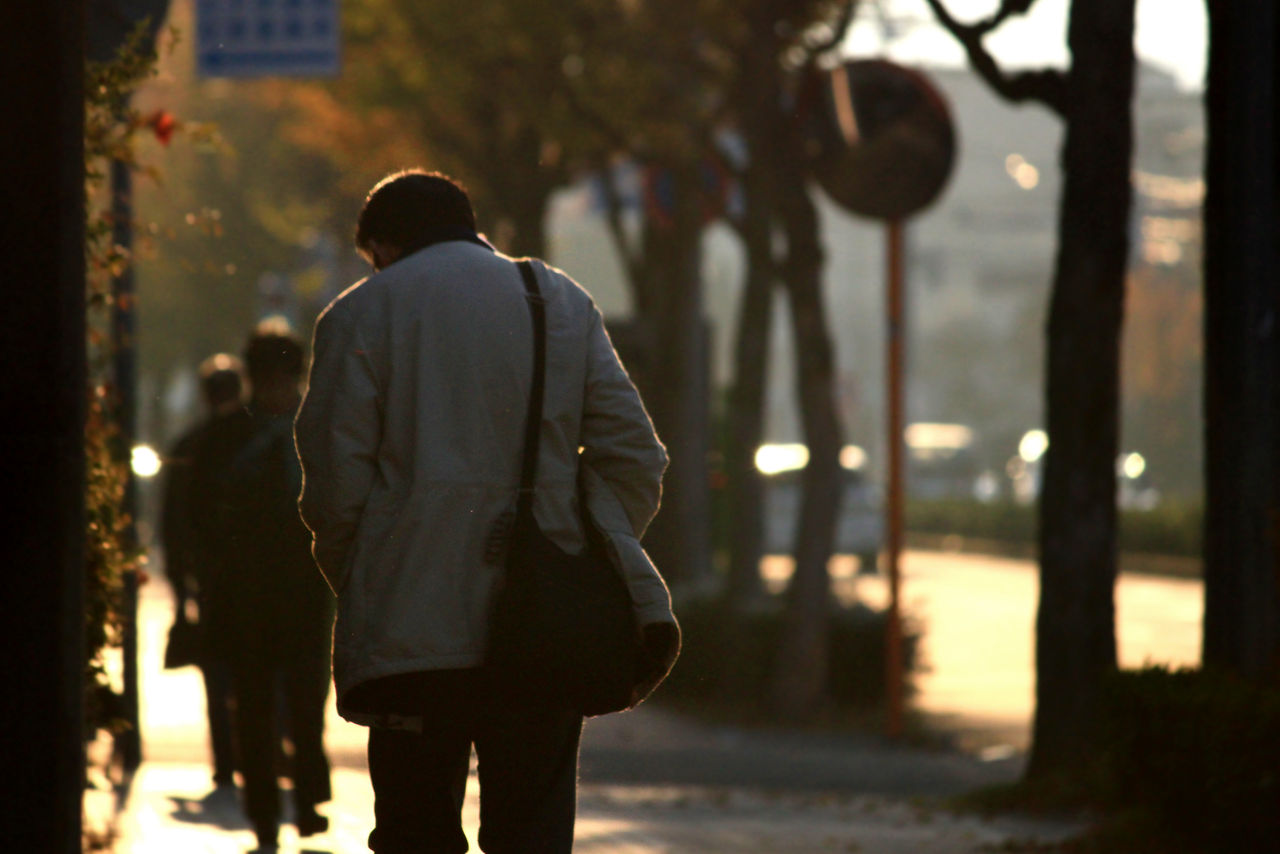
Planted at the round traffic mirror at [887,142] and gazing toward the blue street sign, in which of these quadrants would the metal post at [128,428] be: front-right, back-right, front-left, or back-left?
front-left

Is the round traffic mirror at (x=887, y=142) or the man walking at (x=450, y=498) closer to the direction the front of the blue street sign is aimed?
the man walking

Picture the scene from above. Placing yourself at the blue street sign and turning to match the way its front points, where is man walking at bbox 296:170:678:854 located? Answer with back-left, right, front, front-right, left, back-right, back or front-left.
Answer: front

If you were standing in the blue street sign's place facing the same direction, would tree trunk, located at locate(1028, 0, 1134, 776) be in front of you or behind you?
in front

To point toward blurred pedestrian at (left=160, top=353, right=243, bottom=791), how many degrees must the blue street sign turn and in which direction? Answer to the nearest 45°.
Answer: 0° — it already faces them

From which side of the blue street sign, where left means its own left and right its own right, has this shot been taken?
front

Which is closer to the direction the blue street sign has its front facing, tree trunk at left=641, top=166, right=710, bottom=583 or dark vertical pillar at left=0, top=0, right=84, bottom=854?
the dark vertical pillar
